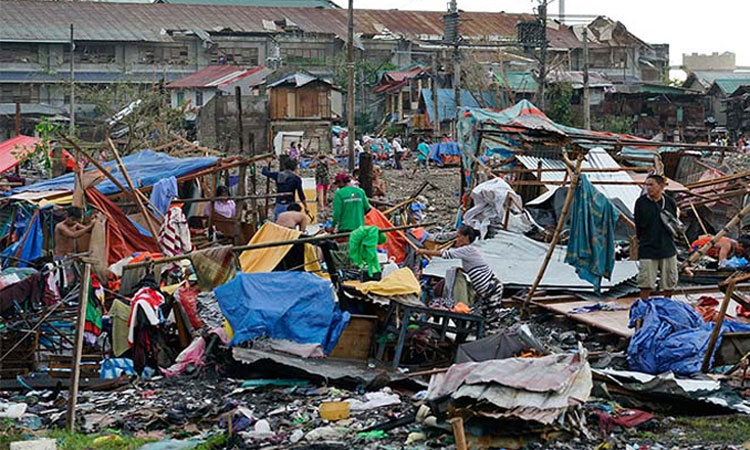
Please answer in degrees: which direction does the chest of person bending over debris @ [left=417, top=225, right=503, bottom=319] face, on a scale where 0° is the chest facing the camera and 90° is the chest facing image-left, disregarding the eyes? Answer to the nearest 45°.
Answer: approximately 90°

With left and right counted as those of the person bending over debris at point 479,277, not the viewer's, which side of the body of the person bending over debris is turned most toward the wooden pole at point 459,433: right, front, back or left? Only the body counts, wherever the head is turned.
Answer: left

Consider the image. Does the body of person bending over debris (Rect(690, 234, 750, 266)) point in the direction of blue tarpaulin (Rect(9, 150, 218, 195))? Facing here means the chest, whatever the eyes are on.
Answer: yes

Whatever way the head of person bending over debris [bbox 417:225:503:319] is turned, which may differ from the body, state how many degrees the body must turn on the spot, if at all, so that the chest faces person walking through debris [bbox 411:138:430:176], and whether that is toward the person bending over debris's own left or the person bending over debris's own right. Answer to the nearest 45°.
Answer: approximately 90° to the person bending over debris's own right

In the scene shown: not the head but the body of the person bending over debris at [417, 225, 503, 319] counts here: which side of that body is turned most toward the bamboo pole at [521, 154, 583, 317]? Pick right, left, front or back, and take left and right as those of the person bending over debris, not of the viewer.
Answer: back
